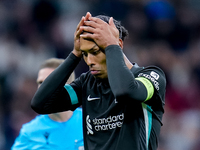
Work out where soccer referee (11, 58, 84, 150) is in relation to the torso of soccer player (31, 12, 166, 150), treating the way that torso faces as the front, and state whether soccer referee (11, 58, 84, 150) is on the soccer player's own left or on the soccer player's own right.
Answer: on the soccer player's own right

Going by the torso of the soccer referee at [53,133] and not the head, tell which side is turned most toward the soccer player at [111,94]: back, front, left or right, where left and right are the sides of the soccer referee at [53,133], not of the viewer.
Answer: front

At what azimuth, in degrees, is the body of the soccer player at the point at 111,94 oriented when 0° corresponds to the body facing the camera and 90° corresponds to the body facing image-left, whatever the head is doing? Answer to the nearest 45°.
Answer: approximately 45°

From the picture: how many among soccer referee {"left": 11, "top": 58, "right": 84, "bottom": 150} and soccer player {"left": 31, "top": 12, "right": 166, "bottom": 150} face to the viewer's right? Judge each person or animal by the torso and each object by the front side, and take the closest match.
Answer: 0
